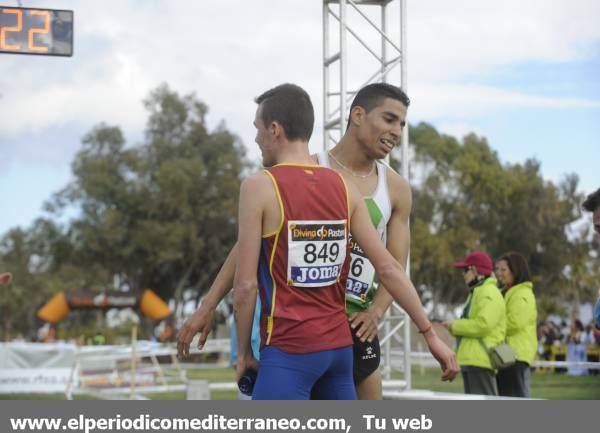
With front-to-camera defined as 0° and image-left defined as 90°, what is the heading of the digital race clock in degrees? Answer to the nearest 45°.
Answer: approximately 0°

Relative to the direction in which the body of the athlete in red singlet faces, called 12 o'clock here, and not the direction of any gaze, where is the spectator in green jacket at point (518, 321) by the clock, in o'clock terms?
The spectator in green jacket is roughly at 2 o'clock from the athlete in red singlet.

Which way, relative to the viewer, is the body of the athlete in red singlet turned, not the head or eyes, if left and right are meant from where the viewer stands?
facing away from the viewer and to the left of the viewer

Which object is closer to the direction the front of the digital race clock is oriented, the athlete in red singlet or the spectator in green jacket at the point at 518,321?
the athlete in red singlet

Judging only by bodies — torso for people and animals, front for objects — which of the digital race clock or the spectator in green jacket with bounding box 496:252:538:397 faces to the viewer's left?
the spectator in green jacket

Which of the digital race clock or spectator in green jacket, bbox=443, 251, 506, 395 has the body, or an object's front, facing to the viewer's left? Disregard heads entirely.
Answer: the spectator in green jacket

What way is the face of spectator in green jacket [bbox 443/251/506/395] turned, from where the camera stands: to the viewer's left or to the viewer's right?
to the viewer's left

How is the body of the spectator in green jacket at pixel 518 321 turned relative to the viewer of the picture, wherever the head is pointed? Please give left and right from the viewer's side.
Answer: facing to the left of the viewer

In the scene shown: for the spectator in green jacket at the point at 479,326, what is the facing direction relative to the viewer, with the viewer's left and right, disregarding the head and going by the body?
facing to the left of the viewer

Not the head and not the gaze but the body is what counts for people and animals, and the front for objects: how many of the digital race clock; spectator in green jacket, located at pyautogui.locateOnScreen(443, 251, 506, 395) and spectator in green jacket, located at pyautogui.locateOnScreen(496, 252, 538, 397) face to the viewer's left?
2
